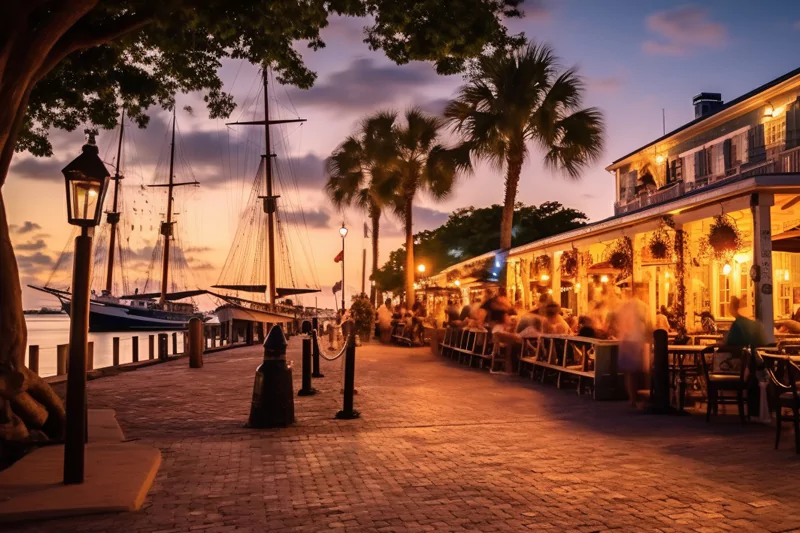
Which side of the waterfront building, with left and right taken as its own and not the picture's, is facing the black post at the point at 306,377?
front

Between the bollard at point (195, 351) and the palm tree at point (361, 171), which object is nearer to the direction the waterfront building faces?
the bollard

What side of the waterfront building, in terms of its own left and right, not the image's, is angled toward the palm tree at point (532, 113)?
right

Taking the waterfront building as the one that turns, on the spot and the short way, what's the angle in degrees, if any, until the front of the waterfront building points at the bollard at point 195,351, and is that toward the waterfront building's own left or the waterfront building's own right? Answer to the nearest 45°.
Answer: approximately 45° to the waterfront building's own right

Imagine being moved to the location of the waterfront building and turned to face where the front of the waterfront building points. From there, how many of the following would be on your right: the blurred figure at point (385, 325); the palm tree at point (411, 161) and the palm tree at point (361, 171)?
3

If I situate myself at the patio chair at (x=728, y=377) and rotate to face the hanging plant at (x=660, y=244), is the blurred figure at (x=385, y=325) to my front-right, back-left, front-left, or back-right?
front-left

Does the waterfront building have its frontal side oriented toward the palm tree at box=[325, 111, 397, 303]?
no

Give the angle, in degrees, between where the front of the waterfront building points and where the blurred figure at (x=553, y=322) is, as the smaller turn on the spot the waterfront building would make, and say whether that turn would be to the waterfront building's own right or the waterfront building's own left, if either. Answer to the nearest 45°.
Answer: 0° — it already faces them

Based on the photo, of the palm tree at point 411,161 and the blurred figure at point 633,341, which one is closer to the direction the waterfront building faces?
the blurred figure

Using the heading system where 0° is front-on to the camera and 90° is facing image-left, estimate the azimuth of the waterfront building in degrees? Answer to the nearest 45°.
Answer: approximately 45°

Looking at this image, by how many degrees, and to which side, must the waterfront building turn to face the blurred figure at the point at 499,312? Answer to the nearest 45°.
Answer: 0° — it already faces them

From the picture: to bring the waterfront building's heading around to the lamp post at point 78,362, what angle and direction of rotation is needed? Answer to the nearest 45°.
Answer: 0° — it already faces it
